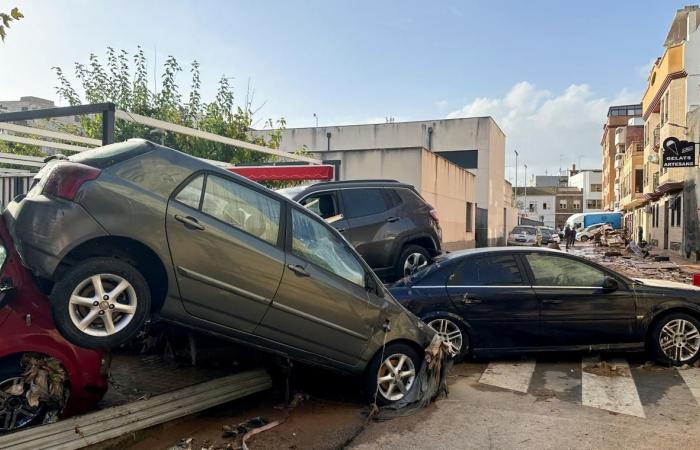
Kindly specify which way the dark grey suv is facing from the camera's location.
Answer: facing to the left of the viewer

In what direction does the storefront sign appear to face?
toward the camera

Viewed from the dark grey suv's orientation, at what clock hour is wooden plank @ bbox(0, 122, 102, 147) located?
The wooden plank is roughly at 12 o'clock from the dark grey suv.

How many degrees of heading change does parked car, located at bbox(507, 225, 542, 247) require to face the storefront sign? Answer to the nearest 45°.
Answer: approximately 45° to its left

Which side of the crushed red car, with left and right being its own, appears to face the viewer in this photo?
right

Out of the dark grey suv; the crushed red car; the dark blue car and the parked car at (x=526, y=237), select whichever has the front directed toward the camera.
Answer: the parked car

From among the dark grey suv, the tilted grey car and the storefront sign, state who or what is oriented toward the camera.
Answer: the storefront sign

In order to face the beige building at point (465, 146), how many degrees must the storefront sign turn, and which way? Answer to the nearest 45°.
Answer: approximately 135° to its right

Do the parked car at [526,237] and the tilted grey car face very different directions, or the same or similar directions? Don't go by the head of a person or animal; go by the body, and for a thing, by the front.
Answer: very different directions

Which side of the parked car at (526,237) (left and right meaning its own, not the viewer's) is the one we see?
front

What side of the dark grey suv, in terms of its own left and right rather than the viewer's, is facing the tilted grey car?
left

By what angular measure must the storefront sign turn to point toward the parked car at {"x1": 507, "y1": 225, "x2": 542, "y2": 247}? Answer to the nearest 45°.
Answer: approximately 135° to its right

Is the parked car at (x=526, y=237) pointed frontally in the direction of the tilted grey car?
yes
